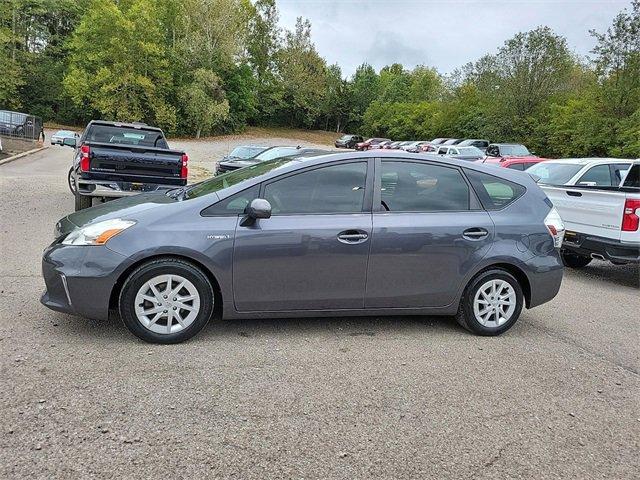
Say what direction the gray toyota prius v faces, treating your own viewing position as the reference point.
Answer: facing to the left of the viewer

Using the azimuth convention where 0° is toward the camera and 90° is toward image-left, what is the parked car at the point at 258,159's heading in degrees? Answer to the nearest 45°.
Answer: approximately 45°

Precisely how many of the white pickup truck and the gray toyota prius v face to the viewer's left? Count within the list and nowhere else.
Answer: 1

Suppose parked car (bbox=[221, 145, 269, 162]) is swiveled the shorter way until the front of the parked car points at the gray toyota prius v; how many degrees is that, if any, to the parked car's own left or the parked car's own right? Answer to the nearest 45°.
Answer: approximately 45° to the parked car's own left

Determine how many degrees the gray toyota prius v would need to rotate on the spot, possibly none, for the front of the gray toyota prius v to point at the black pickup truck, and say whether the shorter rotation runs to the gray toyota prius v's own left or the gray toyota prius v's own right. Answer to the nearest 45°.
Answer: approximately 45° to the gray toyota prius v's own right

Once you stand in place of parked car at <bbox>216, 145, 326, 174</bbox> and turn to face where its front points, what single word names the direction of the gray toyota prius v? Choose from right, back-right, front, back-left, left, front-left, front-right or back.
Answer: front-left

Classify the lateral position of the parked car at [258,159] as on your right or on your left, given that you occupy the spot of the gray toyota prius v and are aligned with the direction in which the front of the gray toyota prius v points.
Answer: on your right
